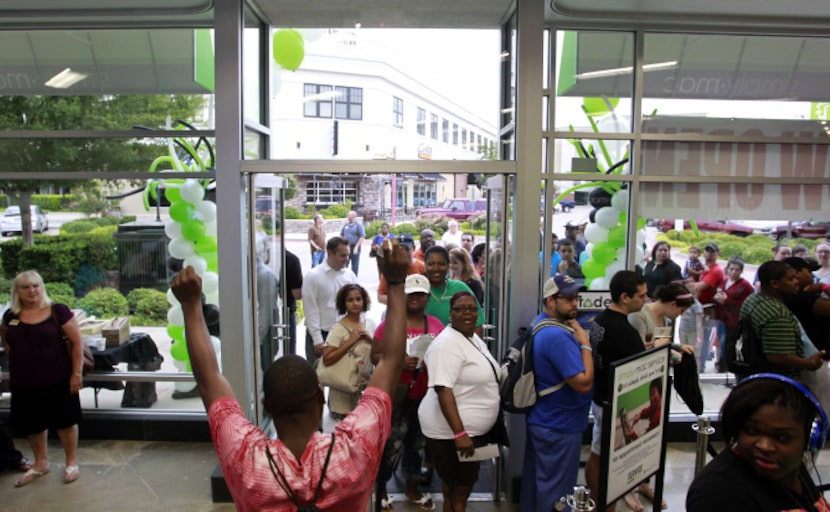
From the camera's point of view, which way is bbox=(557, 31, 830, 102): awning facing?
away from the camera

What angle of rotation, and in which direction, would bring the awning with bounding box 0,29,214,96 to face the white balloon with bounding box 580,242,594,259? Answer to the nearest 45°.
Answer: approximately 135° to its right

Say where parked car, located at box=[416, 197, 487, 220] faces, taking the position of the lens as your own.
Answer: facing to the left of the viewer

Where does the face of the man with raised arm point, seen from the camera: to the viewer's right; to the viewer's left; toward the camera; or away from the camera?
away from the camera

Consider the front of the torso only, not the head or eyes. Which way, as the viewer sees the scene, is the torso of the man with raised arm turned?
away from the camera

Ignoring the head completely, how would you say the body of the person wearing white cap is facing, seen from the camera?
toward the camera

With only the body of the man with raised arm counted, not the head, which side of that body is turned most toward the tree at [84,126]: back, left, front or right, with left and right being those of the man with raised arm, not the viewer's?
front

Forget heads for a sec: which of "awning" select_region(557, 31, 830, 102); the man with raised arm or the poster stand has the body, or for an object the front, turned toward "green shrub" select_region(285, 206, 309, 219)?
the man with raised arm

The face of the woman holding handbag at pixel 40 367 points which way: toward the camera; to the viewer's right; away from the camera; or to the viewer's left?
toward the camera

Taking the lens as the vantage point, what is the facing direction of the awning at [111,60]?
facing away from the viewer

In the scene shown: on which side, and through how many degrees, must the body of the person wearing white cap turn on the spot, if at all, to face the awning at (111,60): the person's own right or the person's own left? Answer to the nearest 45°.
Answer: approximately 135° to the person's own right

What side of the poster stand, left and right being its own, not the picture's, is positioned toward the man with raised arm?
right
